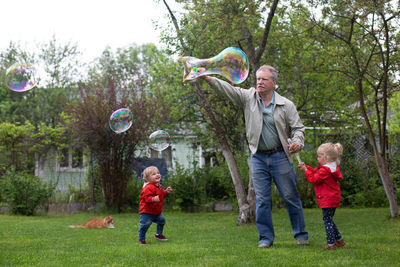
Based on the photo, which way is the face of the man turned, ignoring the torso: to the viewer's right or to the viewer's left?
to the viewer's left

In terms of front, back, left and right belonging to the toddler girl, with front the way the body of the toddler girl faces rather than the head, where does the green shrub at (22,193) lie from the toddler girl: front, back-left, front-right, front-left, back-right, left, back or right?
front-right

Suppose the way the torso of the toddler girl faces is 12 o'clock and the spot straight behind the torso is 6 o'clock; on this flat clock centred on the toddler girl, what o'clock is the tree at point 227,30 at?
The tree is roughly at 2 o'clock from the toddler girl.

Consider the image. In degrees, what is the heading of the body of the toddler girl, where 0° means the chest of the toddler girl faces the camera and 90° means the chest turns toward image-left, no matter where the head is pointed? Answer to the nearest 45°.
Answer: approximately 90°

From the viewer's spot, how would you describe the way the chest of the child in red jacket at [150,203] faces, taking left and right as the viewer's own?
facing the viewer and to the right of the viewer

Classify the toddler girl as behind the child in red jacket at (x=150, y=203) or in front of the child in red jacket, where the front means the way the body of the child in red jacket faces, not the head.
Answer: in front

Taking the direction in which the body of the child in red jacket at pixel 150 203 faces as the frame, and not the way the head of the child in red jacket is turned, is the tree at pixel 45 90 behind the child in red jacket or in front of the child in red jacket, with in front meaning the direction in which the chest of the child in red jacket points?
behind

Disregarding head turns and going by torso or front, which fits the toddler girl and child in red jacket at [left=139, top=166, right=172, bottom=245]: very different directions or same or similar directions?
very different directions

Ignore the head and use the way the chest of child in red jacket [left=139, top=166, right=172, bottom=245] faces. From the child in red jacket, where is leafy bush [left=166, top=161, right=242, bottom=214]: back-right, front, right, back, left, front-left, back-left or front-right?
back-left

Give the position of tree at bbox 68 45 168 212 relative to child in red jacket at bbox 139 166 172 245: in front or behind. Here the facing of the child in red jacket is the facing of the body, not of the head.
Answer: behind

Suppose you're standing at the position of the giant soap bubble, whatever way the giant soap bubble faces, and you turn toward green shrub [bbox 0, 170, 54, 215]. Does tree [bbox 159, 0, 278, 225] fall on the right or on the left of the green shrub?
right

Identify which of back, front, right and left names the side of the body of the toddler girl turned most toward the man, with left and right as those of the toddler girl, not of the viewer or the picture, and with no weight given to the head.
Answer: front
